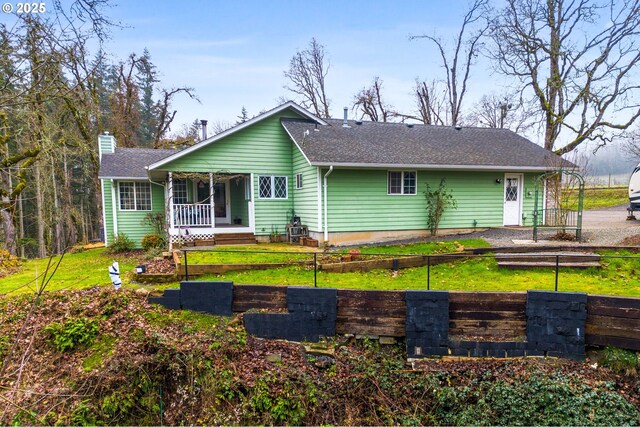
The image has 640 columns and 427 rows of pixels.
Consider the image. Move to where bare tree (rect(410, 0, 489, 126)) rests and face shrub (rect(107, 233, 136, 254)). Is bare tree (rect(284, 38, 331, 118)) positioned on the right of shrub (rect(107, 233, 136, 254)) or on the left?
right

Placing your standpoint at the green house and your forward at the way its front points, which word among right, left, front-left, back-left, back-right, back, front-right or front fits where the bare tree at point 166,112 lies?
back-right

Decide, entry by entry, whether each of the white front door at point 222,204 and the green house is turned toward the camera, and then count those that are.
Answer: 2

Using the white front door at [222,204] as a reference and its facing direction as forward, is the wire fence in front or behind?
in front

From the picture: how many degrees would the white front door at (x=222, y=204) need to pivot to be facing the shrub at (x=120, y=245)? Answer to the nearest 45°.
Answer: approximately 90° to its right

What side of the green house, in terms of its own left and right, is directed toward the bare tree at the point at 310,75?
back

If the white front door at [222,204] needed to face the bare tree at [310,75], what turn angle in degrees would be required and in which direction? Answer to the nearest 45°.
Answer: approximately 135° to its left

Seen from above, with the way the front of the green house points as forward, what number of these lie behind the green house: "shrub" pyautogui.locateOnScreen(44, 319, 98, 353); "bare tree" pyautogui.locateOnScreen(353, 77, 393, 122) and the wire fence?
1

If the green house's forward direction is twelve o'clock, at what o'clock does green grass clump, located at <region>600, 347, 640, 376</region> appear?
The green grass clump is roughly at 11 o'clock from the green house.
